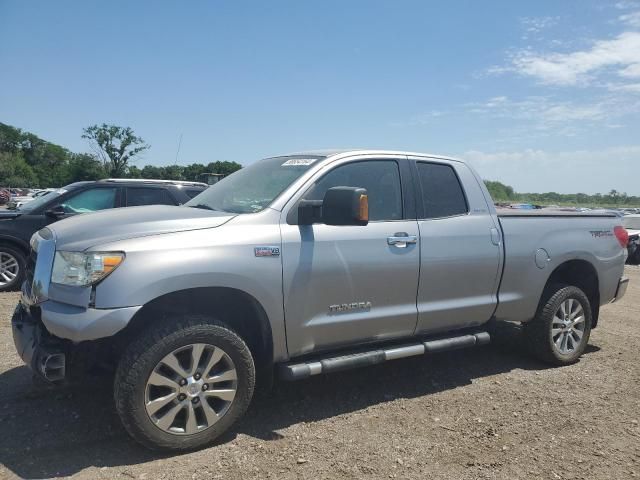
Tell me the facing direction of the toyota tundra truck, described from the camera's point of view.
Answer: facing the viewer and to the left of the viewer

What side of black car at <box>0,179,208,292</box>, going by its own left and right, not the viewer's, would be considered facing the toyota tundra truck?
left

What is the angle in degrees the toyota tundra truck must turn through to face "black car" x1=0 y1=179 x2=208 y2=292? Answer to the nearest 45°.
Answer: approximately 90° to its right

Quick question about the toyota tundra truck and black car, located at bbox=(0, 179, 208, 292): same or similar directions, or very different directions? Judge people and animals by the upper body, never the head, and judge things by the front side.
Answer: same or similar directions

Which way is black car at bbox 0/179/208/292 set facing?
to the viewer's left

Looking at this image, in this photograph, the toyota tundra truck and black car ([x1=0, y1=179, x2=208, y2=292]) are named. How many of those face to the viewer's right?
0
